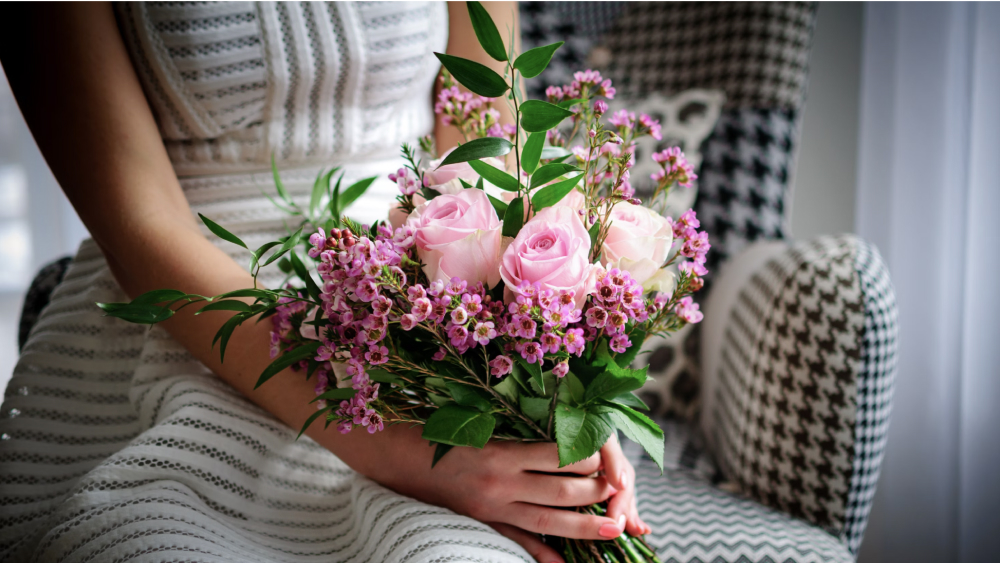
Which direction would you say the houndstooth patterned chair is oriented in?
toward the camera
